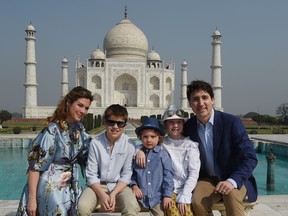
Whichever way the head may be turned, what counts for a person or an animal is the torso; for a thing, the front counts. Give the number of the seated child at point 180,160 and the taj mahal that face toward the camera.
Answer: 2

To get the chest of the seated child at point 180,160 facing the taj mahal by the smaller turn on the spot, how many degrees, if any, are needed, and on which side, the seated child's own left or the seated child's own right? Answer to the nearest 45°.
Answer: approximately 180°

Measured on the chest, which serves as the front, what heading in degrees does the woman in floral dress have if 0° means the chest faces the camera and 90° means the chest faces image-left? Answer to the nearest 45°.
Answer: approximately 315°

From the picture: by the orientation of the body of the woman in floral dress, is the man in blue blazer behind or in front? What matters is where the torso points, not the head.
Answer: in front

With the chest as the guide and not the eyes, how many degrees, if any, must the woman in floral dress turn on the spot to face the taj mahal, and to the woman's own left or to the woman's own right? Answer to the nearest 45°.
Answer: approximately 135° to the woman's own left

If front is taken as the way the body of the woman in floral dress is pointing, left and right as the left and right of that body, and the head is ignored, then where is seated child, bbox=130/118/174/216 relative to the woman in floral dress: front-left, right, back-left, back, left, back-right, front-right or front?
front-left

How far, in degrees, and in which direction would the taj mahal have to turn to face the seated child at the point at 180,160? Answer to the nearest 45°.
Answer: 0° — it already faces them

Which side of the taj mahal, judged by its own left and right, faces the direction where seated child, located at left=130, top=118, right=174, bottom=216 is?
front

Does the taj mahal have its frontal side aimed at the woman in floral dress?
yes

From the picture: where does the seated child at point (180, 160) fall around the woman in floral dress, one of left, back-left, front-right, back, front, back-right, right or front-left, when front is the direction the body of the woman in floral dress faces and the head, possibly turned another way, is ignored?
front-left

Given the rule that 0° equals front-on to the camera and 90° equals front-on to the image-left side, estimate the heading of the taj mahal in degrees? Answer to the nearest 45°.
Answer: approximately 0°
